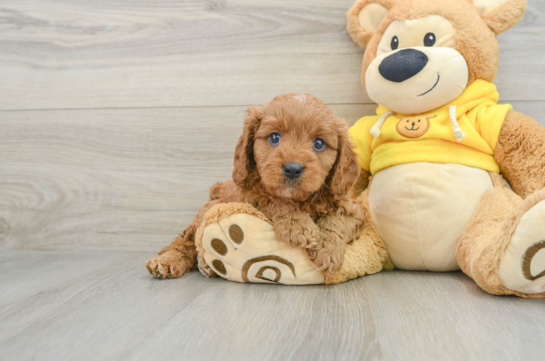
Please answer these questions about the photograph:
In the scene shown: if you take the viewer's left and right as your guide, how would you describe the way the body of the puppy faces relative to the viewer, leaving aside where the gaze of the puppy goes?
facing the viewer and to the right of the viewer

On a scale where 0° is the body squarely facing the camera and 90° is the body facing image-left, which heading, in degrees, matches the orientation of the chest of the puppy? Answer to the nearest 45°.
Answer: approximately 315°
